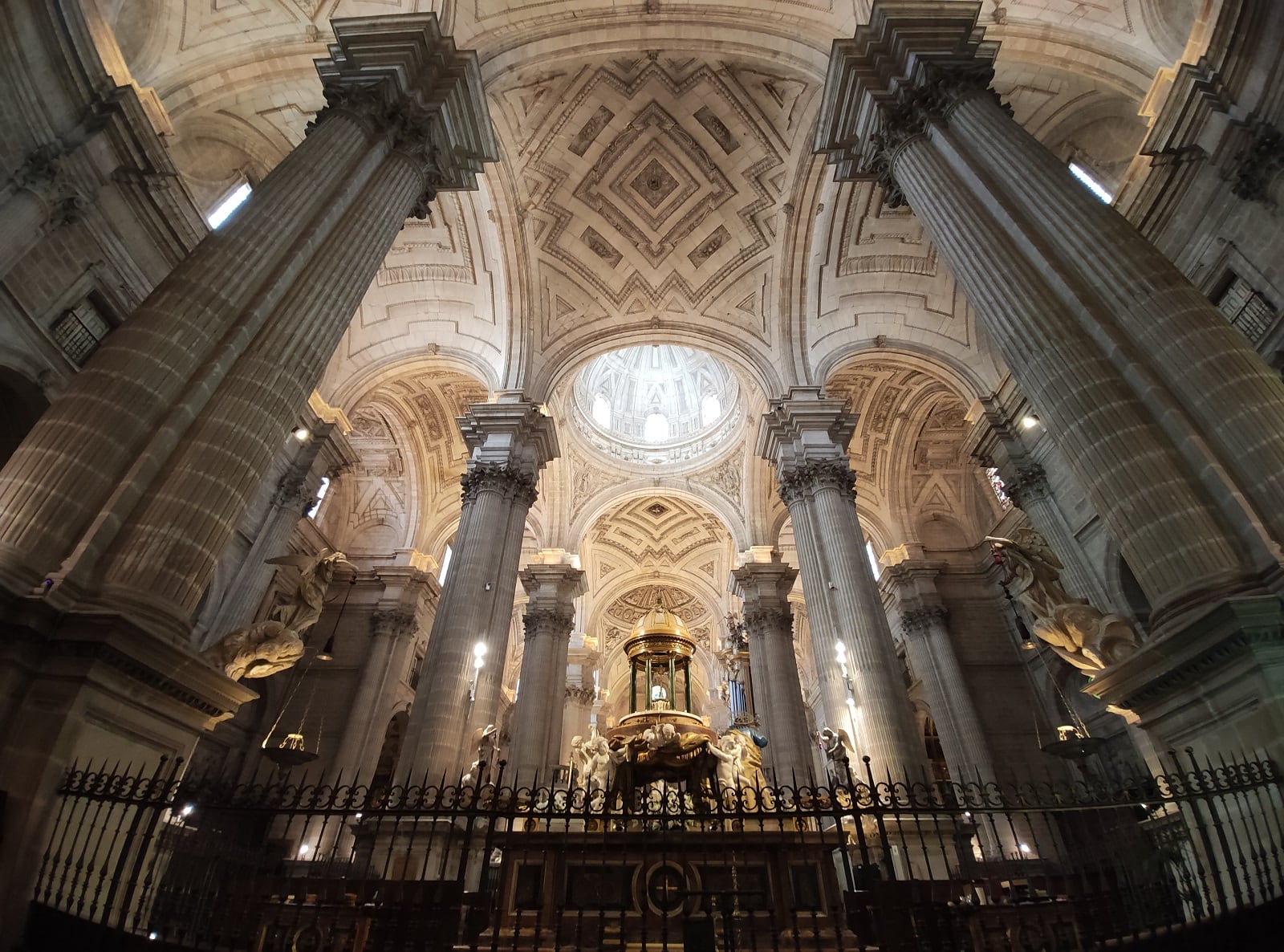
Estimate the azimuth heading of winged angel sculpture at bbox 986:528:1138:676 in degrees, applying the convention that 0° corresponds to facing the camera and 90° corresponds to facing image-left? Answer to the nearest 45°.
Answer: approximately 90°

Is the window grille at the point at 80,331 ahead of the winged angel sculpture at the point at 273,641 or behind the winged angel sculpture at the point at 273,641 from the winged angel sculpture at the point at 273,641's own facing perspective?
behind

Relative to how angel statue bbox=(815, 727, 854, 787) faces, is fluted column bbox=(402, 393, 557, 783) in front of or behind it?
in front

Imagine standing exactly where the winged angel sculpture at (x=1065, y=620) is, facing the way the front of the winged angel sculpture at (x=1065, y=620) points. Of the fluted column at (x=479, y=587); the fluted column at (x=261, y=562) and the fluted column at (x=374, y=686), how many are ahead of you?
3

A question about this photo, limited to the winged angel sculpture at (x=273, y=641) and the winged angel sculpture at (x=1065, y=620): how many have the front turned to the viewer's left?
1

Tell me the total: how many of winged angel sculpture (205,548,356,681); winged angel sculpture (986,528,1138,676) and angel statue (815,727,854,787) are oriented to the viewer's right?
1

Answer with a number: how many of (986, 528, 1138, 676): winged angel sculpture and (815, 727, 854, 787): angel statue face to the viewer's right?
0

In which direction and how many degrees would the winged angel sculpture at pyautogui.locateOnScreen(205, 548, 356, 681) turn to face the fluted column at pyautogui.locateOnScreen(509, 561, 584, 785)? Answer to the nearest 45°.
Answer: approximately 45° to its left

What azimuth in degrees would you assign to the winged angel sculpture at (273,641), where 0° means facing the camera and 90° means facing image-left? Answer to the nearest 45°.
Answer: approximately 270°

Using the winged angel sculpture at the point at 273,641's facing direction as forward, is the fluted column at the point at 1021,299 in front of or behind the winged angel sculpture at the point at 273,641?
in front

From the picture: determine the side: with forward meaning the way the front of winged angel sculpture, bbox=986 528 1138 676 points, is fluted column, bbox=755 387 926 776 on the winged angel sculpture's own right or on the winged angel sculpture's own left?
on the winged angel sculpture's own right

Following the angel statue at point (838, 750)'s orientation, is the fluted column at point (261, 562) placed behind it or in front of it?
in front
